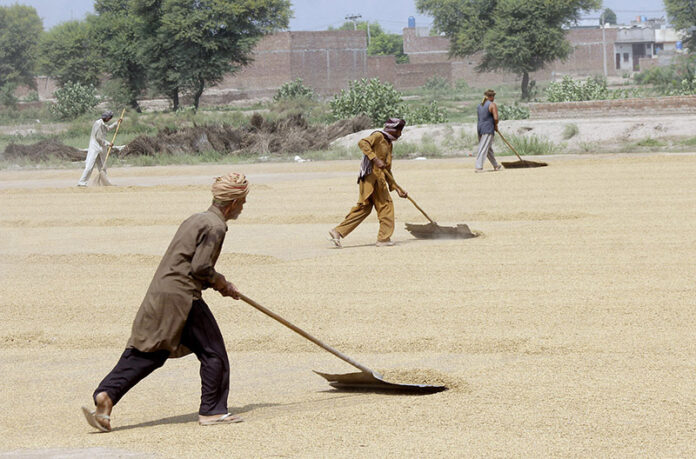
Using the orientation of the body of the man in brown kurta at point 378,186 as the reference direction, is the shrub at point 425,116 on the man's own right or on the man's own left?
on the man's own left

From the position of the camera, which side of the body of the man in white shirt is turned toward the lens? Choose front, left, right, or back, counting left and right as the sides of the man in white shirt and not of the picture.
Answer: right

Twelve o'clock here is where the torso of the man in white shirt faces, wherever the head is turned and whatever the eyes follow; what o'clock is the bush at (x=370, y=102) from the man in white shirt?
The bush is roughly at 10 o'clock from the man in white shirt.

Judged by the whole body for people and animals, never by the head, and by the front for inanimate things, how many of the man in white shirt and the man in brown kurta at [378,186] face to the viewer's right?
2

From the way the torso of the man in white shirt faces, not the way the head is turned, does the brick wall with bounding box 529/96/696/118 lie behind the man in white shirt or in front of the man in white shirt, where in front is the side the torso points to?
in front

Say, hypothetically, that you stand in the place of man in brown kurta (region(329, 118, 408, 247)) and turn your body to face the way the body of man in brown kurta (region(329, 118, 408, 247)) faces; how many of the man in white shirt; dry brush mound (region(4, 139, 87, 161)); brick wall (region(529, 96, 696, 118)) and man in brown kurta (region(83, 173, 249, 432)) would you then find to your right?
1

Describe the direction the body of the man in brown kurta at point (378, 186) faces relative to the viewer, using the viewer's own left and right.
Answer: facing to the right of the viewer

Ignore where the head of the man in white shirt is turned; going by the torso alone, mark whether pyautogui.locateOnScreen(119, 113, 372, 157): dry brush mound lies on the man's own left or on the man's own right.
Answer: on the man's own left

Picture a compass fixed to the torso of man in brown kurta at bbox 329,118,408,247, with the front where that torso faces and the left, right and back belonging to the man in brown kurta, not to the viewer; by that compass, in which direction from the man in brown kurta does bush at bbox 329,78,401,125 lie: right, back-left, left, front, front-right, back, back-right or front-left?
left

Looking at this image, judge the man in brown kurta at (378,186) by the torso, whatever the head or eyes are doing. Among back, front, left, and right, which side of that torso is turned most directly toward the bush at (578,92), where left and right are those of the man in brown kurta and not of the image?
left

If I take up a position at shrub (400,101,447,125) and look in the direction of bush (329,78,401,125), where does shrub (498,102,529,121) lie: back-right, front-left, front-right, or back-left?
back-right
